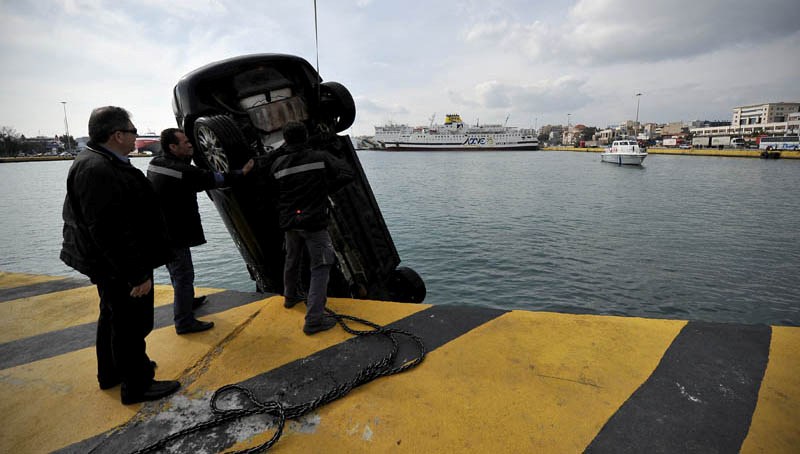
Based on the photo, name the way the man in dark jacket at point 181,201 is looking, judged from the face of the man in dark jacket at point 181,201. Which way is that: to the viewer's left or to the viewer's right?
to the viewer's right

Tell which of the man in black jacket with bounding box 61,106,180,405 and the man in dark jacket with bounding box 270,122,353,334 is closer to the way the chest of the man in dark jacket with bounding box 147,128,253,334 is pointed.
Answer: the man in dark jacket

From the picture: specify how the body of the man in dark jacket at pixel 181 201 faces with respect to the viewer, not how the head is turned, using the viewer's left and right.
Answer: facing to the right of the viewer

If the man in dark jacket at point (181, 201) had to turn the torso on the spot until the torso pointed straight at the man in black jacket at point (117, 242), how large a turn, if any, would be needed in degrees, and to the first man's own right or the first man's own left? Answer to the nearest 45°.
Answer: approximately 90° to the first man's own right
